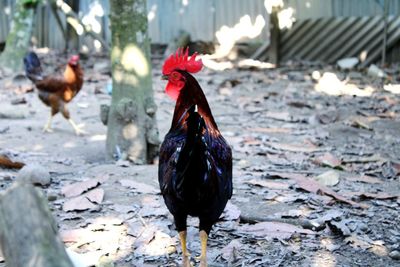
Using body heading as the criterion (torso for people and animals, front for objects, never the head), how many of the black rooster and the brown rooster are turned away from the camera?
1

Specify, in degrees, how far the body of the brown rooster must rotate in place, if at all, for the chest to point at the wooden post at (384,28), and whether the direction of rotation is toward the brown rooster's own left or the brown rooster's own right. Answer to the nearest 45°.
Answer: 0° — it already faces it

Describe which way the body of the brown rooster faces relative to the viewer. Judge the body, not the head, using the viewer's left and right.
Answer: facing to the right of the viewer

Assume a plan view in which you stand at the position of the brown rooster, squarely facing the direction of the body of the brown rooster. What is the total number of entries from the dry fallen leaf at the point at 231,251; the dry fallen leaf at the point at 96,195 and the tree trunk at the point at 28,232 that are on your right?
3

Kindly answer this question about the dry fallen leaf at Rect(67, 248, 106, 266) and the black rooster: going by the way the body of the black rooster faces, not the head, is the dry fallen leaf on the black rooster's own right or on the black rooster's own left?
on the black rooster's own left

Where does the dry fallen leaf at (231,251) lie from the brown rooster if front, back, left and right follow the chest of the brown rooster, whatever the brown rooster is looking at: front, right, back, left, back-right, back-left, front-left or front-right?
right

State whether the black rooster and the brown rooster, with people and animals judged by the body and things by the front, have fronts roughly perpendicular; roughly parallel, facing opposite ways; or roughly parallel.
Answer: roughly perpendicular

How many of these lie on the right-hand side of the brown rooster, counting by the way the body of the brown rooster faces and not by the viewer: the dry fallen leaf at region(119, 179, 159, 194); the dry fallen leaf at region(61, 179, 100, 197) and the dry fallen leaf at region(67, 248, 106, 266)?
3

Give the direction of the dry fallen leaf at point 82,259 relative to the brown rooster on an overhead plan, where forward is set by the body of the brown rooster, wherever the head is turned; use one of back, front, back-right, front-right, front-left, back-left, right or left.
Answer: right

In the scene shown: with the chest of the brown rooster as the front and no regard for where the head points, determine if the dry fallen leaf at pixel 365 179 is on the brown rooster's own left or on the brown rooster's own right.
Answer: on the brown rooster's own right

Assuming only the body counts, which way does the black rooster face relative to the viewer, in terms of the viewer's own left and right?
facing away from the viewer
